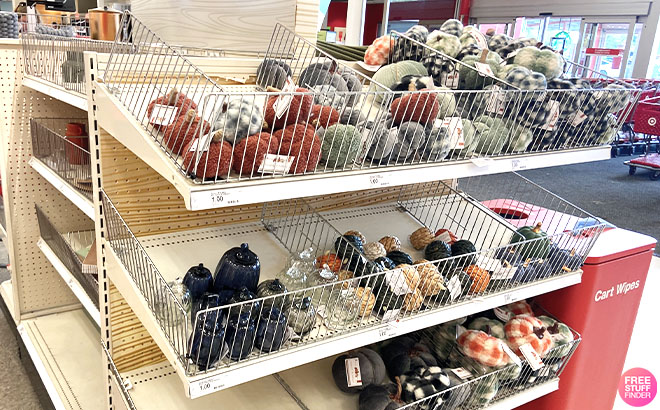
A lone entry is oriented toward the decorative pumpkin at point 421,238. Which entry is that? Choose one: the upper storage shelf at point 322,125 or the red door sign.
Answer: the red door sign

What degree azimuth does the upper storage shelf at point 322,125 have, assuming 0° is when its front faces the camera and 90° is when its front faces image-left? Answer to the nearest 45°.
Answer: approximately 315°

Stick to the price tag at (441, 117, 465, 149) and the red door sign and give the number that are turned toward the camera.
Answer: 2
